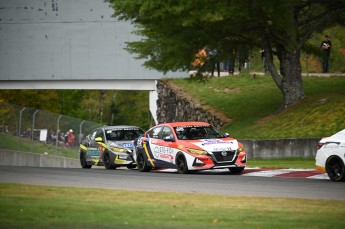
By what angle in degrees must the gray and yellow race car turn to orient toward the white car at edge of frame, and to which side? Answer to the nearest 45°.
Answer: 0° — it already faces it

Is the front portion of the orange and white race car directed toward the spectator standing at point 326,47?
no

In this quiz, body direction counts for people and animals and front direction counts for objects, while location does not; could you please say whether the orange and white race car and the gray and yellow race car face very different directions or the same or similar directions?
same or similar directions

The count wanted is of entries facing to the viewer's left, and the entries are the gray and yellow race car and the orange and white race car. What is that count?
0

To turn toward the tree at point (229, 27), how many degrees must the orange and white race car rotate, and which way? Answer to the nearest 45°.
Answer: approximately 135° to its left

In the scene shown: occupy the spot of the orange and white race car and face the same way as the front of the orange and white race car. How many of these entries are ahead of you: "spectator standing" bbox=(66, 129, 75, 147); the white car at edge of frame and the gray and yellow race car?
1

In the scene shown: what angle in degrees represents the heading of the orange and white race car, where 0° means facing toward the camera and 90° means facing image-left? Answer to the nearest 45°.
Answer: approximately 315°

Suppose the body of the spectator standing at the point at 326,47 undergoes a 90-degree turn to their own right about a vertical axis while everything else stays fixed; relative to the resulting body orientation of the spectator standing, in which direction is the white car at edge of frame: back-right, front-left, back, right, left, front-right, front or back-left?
left

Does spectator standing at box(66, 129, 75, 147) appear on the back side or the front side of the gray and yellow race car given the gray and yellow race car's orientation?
on the back side

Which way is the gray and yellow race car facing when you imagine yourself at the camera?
facing the viewer and to the right of the viewer

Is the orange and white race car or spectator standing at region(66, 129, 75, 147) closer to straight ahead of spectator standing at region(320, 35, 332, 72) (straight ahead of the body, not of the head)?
the orange and white race car

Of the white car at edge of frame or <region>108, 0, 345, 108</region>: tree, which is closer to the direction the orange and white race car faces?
the white car at edge of frame

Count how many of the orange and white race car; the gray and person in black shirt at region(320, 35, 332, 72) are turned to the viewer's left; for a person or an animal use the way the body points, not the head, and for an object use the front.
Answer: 0

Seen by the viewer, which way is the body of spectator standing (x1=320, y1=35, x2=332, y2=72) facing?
toward the camera

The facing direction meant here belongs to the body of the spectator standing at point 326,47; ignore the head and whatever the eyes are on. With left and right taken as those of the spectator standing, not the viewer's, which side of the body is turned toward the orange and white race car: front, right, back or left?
front
